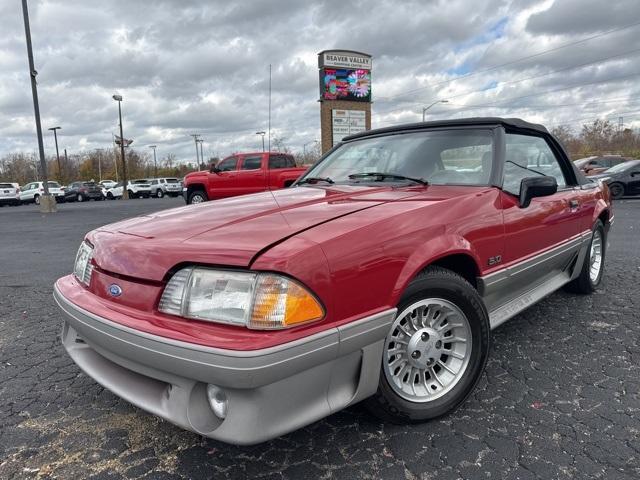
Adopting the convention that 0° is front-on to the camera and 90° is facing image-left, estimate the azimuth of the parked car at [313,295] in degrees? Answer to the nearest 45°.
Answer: approximately 45°

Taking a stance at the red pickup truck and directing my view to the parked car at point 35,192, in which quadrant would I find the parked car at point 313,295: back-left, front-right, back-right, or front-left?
back-left

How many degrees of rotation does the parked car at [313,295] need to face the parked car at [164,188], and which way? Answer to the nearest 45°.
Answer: approximately 135° to its right

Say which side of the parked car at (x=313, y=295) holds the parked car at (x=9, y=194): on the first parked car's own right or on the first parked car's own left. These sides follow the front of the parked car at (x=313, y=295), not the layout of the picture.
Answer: on the first parked car's own right

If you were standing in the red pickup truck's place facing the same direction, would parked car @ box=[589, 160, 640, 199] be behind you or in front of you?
behind

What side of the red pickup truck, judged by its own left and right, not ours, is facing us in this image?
left

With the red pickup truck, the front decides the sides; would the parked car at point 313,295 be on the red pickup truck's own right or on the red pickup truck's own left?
on the red pickup truck's own left

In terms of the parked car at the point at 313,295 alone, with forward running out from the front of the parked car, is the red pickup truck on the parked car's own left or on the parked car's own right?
on the parked car's own right
